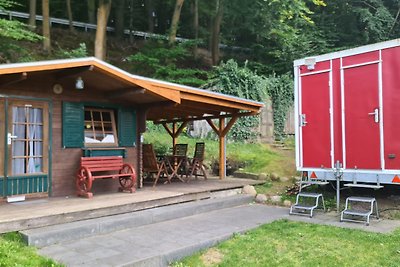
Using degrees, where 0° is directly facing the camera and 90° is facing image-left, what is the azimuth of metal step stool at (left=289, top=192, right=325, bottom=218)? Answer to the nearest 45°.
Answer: approximately 45°

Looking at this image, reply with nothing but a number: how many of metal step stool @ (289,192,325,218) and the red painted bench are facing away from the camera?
0

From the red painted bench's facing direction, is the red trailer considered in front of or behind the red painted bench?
in front

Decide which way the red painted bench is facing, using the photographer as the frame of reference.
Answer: facing the viewer and to the right of the viewer

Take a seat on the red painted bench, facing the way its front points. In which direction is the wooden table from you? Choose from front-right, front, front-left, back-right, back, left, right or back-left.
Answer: left

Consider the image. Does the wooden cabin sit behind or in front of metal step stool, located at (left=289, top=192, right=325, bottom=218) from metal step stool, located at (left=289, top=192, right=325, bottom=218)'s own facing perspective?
in front

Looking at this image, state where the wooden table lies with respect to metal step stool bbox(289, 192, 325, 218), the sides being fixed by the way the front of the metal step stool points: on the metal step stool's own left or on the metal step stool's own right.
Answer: on the metal step stool's own right
